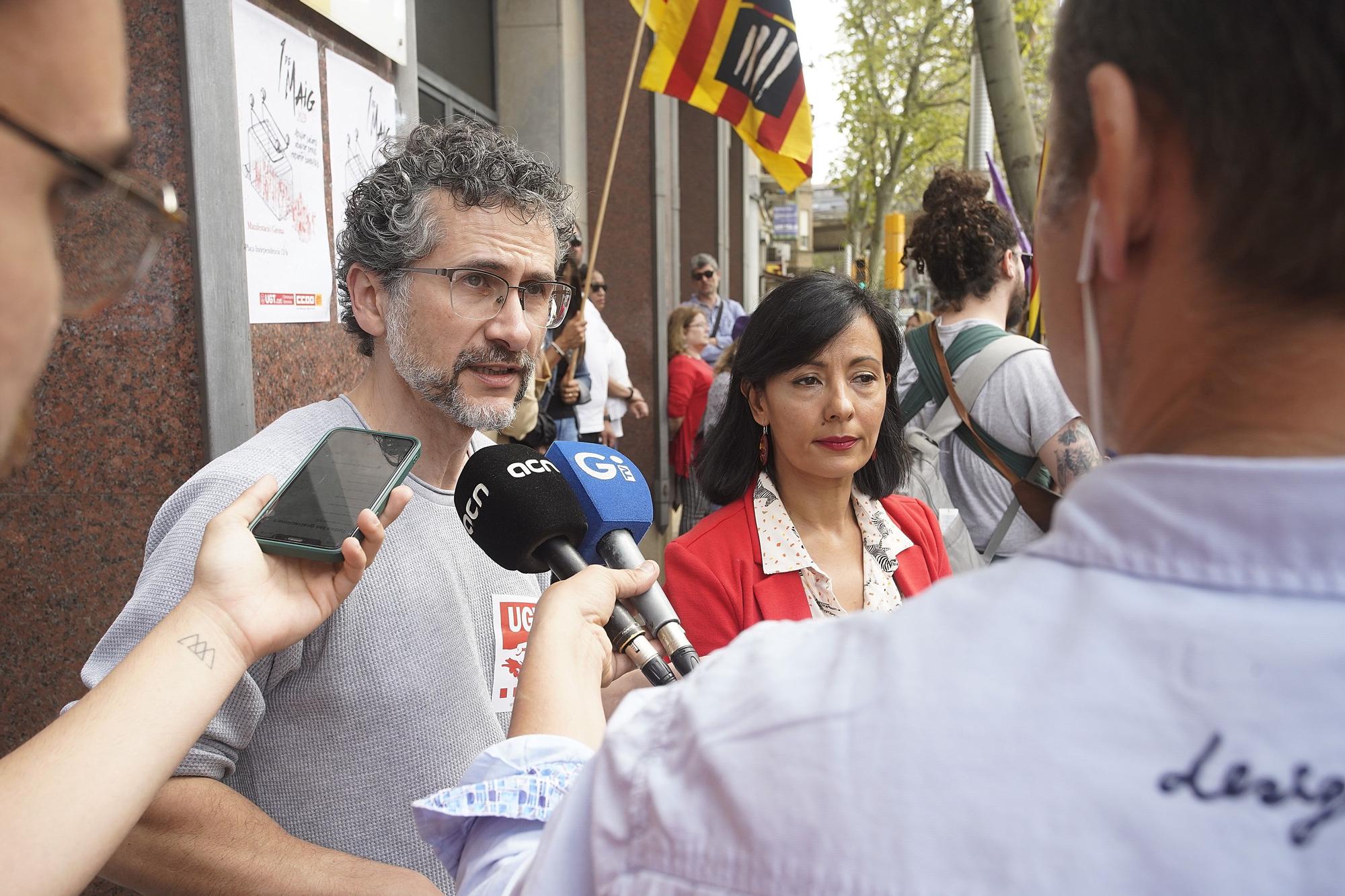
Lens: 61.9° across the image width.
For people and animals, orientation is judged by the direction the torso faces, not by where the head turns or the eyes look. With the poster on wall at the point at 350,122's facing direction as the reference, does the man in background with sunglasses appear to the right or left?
on its left

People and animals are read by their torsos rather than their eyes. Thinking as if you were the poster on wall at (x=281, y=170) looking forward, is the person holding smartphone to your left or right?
on your right

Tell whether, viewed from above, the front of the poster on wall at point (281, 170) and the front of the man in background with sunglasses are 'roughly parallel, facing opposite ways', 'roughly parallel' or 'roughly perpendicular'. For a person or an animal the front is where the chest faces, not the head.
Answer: roughly perpendicular

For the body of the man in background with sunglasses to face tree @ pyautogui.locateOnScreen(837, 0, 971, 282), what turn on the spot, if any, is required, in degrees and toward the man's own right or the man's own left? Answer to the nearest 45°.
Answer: approximately 180°

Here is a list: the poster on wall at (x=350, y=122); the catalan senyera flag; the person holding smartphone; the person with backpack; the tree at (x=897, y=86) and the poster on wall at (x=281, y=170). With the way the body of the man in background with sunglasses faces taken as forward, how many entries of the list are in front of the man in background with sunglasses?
5

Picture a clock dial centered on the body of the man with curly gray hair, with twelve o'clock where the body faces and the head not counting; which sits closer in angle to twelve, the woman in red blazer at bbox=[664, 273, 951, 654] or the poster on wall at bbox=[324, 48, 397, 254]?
the woman in red blazer
